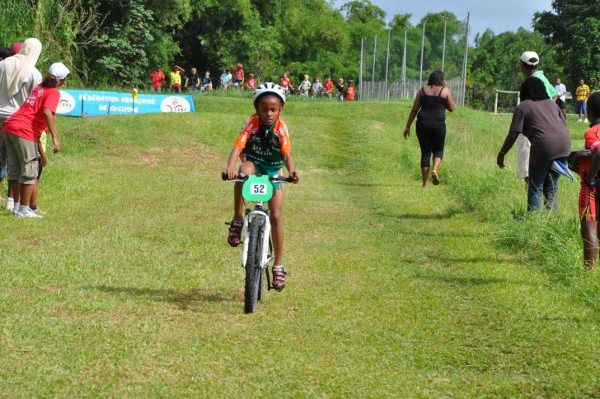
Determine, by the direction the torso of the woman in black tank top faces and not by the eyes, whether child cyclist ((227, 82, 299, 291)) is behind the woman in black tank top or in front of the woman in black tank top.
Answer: behind

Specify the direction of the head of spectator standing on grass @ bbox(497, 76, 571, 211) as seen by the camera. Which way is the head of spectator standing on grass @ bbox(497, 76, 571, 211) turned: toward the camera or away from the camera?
away from the camera

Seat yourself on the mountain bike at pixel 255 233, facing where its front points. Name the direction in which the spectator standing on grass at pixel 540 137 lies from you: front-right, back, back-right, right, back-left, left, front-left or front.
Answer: back-left

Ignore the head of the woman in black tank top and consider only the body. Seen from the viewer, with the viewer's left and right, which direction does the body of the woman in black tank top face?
facing away from the viewer

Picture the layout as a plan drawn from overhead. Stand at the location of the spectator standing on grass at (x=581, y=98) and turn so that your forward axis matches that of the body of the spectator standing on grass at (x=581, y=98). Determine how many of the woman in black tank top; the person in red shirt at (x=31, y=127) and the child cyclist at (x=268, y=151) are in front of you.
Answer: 3

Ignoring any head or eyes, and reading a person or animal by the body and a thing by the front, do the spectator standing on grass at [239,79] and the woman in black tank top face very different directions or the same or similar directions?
very different directions

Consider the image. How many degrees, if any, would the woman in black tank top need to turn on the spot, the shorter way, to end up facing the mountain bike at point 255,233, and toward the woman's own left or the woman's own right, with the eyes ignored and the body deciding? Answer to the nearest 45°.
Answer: approximately 180°

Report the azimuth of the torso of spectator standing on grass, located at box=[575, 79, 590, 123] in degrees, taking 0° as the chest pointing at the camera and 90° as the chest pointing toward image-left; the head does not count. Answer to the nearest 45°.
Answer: approximately 0°

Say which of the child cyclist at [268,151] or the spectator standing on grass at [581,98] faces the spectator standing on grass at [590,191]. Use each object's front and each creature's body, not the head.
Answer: the spectator standing on grass at [581,98]

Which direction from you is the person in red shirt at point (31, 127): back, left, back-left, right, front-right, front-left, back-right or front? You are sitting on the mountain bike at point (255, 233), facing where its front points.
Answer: back-right

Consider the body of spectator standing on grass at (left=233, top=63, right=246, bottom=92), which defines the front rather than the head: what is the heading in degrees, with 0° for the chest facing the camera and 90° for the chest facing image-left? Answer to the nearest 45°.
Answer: approximately 0°
